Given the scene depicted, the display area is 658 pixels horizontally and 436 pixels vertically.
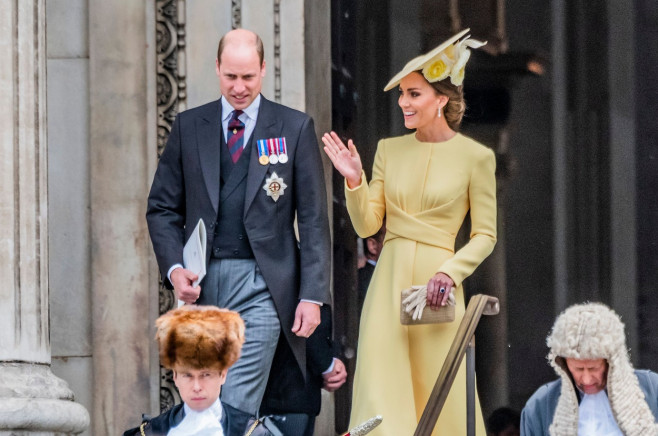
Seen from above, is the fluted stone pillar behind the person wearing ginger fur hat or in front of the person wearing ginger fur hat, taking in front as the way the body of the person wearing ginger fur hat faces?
behind

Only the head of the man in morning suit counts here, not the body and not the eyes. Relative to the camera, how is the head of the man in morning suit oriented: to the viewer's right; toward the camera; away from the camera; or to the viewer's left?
toward the camera

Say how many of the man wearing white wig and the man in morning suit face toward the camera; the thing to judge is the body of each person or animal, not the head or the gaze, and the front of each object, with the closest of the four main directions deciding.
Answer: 2

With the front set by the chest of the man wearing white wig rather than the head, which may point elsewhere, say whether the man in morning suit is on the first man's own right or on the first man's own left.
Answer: on the first man's own right

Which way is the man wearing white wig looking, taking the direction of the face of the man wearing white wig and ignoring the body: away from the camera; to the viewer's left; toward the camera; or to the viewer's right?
toward the camera

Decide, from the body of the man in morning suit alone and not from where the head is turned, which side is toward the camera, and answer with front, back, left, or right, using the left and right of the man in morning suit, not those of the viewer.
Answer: front

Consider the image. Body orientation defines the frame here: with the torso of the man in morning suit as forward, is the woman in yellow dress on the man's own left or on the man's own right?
on the man's own left

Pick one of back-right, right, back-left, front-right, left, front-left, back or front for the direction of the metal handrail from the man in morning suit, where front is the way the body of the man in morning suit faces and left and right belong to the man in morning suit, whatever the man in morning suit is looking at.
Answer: left

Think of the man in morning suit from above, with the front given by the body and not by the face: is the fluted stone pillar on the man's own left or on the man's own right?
on the man's own right

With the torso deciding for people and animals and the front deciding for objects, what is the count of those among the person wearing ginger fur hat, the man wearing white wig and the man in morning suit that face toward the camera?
3
